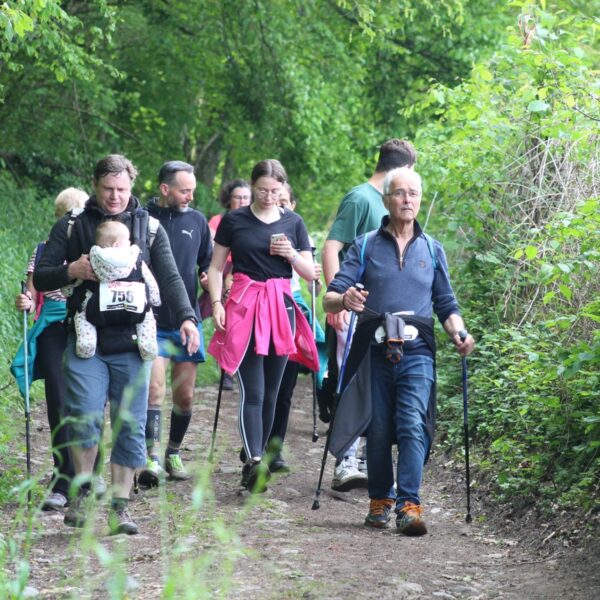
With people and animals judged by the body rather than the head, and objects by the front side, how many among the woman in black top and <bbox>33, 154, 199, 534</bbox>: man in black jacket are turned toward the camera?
2

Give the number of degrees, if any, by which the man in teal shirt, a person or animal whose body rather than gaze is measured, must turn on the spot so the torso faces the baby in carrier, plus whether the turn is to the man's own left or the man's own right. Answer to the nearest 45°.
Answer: approximately 90° to the man's own right

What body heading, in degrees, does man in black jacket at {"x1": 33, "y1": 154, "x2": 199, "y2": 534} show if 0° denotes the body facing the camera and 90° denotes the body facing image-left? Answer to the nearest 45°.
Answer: approximately 0°

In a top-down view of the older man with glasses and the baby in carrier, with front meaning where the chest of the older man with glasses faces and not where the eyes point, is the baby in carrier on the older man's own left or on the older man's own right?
on the older man's own right

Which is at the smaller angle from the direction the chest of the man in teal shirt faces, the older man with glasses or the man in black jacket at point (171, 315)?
the older man with glasses

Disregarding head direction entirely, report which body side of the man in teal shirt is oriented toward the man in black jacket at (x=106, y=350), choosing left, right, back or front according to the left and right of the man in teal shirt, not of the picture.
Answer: right

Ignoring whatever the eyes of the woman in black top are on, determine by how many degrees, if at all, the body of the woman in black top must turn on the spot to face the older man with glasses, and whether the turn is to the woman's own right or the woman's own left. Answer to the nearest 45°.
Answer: approximately 45° to the woman's own left

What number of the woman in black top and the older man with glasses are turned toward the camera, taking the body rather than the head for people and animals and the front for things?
2

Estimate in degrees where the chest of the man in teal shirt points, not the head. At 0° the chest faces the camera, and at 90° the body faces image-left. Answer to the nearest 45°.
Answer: approximately 315°

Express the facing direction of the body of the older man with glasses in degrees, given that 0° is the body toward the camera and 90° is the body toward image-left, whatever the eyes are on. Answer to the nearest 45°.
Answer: approximately 0°

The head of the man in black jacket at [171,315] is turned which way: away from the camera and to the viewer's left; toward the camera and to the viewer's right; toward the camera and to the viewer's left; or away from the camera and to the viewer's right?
toward the camera and to the viewer's right
